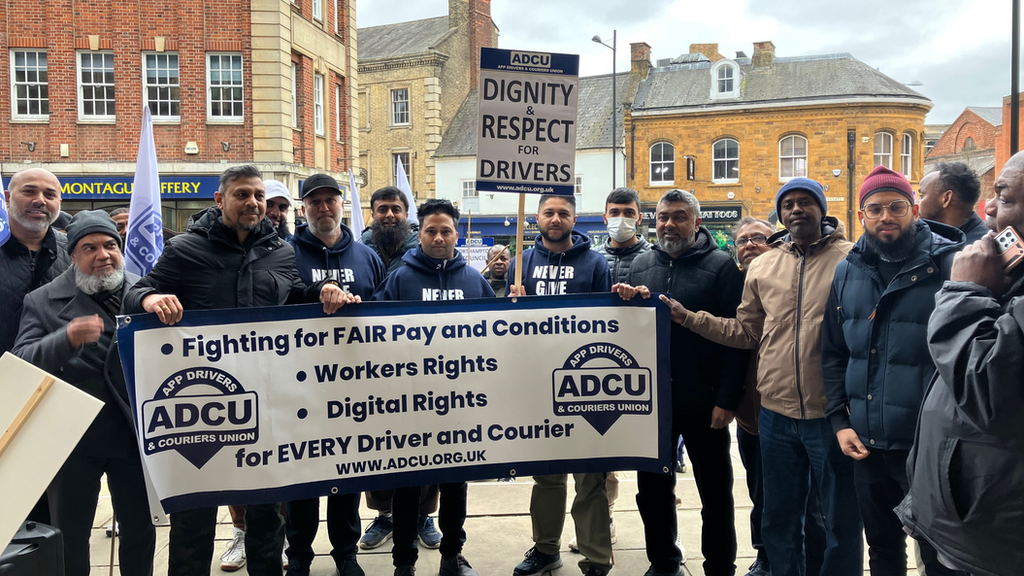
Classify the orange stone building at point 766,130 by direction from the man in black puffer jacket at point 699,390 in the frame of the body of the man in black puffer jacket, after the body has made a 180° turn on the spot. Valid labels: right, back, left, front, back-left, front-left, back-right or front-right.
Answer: front-left

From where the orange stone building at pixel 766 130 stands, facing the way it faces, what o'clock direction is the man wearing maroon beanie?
The man wearing maroon beanie is roughly at 12 o'clock from the orange stone building.

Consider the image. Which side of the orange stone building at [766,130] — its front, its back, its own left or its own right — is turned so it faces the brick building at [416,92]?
right

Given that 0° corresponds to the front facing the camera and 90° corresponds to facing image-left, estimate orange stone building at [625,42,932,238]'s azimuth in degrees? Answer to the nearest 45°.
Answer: approximately 0°

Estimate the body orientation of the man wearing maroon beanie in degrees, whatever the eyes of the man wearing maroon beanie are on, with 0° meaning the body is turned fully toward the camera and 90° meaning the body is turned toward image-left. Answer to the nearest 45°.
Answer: approximately 0°

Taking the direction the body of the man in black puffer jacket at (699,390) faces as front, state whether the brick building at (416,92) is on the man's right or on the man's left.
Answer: on the man's right

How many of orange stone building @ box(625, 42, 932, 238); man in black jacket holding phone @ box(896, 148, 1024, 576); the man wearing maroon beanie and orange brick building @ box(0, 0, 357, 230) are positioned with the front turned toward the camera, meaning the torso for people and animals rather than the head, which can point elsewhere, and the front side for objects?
3

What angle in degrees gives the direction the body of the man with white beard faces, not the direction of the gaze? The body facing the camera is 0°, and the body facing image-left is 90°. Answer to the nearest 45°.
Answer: approximately 315°

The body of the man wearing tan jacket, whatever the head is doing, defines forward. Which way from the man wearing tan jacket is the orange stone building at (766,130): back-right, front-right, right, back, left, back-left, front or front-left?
back

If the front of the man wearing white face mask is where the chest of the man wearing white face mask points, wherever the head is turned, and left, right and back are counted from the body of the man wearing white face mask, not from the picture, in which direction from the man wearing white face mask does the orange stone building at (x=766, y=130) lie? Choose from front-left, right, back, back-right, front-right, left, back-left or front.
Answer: back
